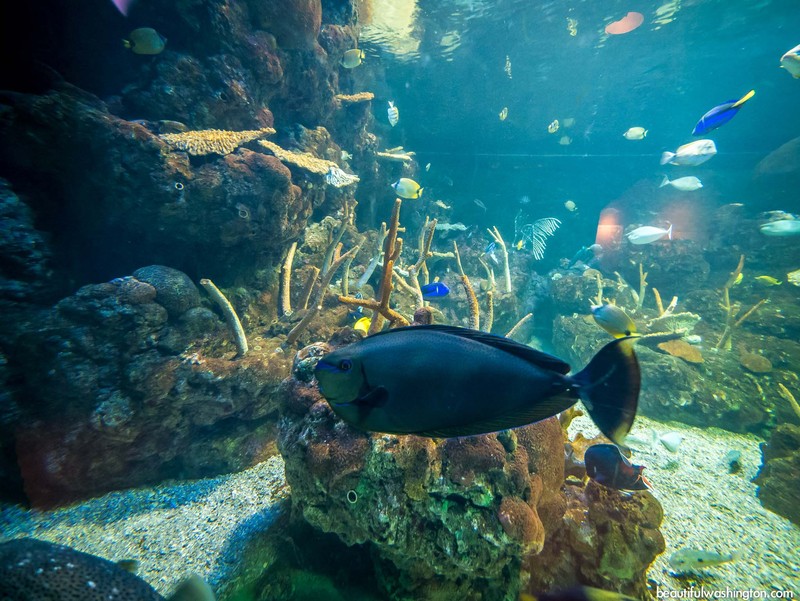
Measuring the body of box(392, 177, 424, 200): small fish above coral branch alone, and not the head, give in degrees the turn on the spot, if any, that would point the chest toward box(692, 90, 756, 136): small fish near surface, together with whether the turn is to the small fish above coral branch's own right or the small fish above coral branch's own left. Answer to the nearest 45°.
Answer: approximately 180°

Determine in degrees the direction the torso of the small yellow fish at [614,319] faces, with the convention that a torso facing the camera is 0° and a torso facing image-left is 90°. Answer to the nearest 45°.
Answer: approximately 90°

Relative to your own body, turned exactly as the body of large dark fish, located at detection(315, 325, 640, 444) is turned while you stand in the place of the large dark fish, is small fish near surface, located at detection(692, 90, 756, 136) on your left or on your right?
on your right

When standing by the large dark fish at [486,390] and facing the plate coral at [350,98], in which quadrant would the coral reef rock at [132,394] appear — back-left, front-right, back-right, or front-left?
front-left

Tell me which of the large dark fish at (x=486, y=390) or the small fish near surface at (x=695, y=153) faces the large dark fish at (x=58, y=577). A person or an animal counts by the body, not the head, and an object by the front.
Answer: the large dark fish at (x=486, y=390)

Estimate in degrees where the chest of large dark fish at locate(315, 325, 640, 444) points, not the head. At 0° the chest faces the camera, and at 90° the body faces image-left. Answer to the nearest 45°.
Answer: approximately 90°

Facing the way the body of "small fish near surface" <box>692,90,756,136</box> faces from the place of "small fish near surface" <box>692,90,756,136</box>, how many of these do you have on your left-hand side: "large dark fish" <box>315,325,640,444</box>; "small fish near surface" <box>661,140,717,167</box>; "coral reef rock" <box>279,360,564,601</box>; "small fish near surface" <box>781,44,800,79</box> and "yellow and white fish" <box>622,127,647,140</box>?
2

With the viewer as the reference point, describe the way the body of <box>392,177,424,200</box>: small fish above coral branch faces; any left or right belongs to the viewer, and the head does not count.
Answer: facing to the left of the viewer

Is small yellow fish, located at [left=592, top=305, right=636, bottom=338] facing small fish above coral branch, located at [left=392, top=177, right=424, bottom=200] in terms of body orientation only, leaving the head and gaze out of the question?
yes

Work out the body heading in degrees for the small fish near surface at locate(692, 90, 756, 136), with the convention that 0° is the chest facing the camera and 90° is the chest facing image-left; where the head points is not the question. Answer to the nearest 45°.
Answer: approximately 90°
